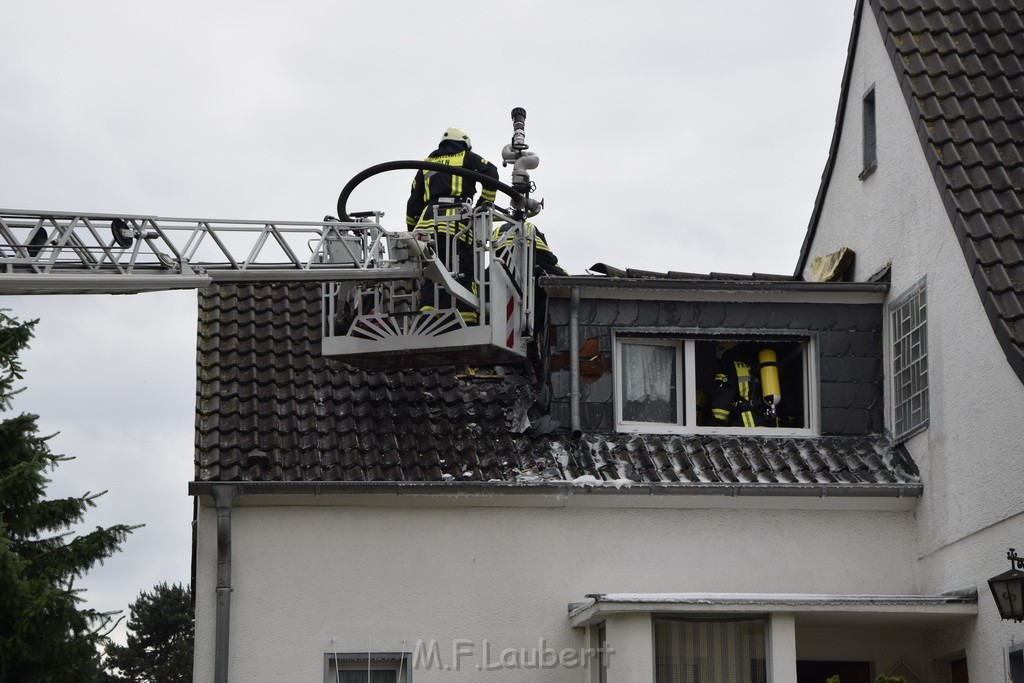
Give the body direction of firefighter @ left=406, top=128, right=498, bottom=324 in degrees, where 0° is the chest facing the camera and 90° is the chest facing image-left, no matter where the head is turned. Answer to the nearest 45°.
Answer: approximately 225°

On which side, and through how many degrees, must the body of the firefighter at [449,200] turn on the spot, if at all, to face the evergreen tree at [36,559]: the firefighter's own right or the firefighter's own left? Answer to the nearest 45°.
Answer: approximately 90° to the firefighter's own left

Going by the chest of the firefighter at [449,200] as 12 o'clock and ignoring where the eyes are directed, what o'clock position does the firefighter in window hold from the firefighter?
The firefighter in window is roughly at 2 o'clock from the firefighter.

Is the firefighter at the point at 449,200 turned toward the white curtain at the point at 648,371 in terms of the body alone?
no

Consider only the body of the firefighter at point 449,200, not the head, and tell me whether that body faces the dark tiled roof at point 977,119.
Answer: no

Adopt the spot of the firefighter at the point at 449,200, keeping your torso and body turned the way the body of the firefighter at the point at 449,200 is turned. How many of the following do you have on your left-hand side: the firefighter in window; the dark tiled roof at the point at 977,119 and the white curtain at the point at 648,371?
0
